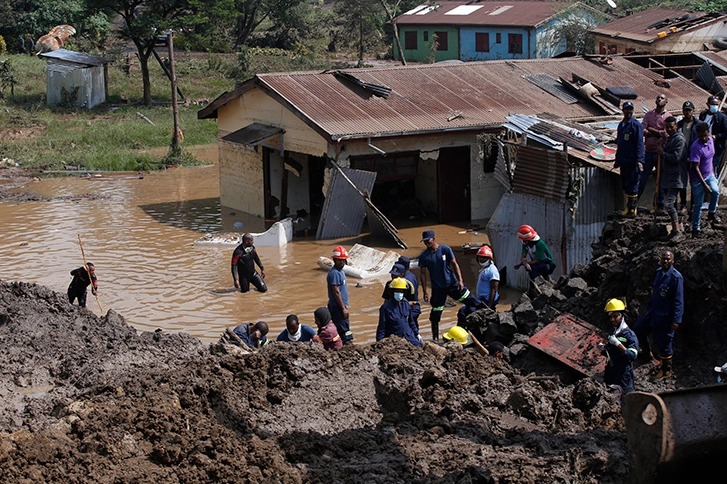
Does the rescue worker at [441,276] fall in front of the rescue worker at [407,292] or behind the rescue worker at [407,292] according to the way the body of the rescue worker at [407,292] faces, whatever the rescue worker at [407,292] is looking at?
behind

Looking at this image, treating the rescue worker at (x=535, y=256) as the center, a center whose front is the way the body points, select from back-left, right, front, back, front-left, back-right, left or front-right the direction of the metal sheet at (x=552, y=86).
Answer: back-right

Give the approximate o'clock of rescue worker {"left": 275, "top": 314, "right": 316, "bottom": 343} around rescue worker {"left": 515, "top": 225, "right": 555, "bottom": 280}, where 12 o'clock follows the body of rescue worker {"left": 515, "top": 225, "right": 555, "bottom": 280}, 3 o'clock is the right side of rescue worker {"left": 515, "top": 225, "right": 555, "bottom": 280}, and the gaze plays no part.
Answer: rescue worker {"left": 275, "top": 314, "right": 316, "bottom": 343} is roughly at 12 o'clock from rescue worker {"left": 515, "top": 225, "right": 555, "bottom": 280}.

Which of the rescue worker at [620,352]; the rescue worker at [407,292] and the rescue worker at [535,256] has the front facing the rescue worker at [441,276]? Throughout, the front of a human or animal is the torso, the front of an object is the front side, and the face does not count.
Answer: the rescue worker at [535,256]

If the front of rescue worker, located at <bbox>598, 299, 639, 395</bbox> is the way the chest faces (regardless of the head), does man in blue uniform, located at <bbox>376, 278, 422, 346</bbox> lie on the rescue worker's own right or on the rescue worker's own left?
on the rescue worker's own right

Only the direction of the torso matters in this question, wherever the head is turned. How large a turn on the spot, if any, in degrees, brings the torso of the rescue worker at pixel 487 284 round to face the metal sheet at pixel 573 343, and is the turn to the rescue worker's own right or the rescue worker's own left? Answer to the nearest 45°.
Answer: approximately 90° to the rescue worker's own left

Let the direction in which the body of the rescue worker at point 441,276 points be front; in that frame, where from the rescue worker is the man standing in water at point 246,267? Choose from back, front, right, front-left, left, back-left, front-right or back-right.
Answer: back-right

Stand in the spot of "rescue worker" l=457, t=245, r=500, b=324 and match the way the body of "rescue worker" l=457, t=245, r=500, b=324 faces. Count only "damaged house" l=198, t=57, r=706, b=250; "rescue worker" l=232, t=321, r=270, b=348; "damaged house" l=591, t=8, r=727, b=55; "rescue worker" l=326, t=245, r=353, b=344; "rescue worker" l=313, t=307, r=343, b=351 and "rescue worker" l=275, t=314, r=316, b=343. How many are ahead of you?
4

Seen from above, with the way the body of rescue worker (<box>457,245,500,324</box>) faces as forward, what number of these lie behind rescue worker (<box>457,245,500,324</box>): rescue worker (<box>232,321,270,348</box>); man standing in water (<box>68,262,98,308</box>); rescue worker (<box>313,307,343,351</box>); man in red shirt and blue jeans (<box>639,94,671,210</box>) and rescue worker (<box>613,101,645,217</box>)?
2

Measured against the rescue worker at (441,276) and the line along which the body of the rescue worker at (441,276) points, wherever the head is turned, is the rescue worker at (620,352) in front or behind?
in front

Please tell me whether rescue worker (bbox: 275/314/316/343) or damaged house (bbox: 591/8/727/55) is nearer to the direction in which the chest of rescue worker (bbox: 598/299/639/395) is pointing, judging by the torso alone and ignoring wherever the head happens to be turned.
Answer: the rescue worker

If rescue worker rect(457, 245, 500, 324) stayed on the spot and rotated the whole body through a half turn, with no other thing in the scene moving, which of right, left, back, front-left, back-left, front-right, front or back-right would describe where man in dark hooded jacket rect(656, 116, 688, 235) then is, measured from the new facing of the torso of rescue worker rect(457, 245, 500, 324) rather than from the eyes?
front-right

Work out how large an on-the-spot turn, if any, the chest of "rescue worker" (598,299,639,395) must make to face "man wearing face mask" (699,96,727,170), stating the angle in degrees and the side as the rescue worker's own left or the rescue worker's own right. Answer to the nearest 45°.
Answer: approximately 135° to the rescue worker's own right

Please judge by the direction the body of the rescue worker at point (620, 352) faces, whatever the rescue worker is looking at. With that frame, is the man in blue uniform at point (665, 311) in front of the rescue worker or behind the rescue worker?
behind
